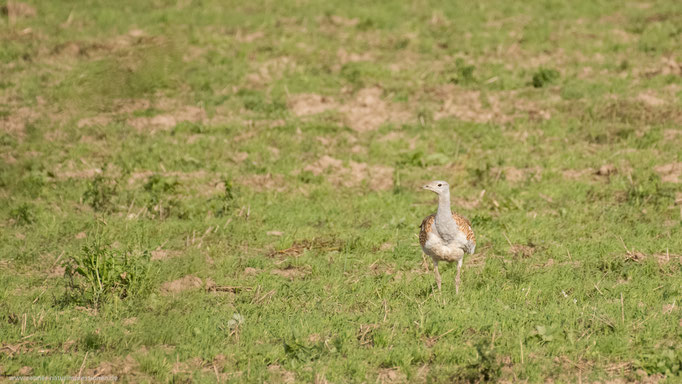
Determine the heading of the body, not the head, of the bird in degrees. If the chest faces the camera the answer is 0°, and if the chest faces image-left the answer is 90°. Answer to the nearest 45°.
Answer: approximately 0°

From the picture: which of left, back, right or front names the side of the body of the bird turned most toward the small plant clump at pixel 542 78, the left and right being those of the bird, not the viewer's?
back

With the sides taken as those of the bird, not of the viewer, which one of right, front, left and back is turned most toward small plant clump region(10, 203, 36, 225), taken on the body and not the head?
right

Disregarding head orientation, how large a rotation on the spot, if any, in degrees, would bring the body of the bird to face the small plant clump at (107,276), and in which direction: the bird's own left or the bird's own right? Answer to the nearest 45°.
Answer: approximately 90° to the bird's own right
